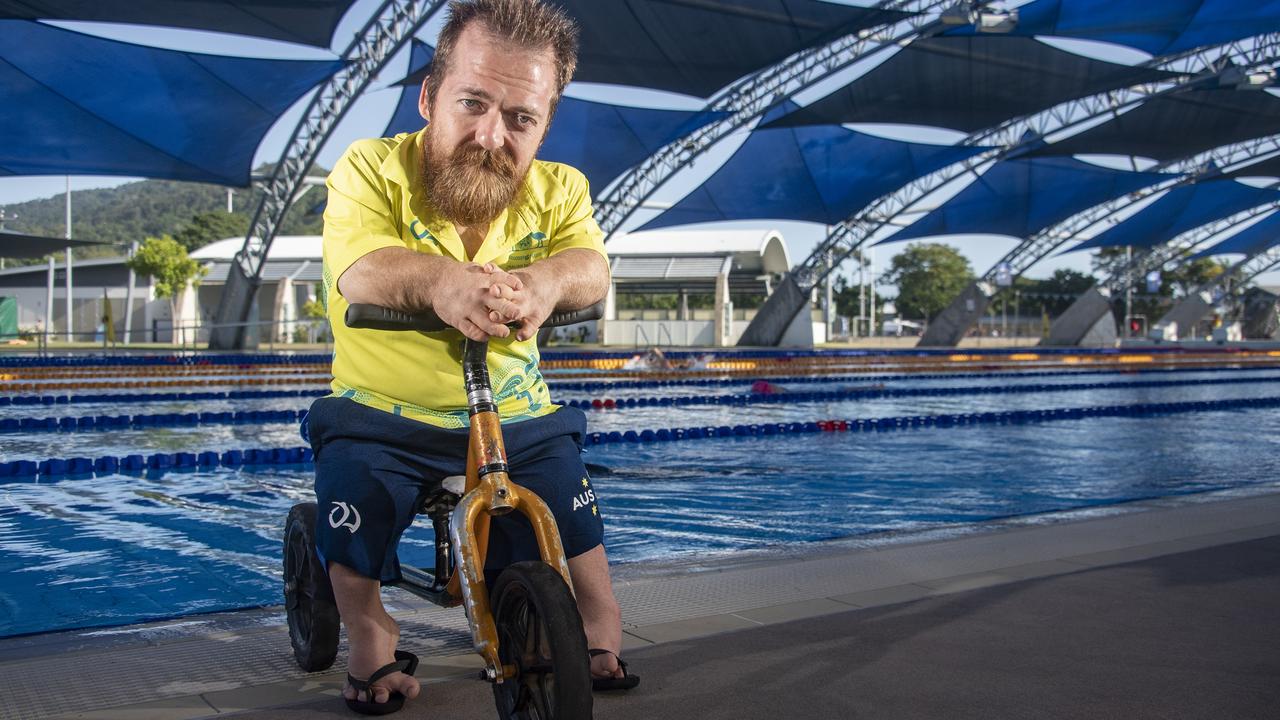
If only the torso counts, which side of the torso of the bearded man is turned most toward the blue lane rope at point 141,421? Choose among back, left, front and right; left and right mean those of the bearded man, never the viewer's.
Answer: back

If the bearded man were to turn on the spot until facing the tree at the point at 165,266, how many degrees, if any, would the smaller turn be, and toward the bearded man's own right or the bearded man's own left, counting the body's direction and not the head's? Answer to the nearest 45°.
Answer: approximately 180°

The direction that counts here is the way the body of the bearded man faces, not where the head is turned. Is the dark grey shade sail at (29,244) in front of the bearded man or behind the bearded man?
behind

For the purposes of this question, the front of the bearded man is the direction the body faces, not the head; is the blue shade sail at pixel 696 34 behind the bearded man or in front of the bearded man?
behind

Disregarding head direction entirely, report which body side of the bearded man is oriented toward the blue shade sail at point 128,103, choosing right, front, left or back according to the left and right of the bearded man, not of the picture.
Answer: back

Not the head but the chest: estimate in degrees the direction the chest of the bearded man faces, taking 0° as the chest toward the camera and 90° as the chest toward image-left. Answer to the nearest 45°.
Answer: approximately 0°

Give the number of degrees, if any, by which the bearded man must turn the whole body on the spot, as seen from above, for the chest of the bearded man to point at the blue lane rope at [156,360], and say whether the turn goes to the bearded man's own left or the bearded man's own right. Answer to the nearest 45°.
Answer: approximately 180°
